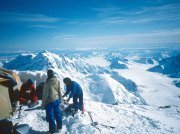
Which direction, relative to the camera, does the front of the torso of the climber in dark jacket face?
to the viewer's left

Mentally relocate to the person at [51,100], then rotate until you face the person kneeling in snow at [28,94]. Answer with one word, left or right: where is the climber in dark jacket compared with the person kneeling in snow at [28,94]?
right

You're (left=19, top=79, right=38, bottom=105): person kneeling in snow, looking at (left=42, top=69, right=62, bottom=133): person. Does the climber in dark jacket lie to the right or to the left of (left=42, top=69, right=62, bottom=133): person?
left

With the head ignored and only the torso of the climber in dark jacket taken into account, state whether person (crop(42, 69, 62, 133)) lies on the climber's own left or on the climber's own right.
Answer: on the climber's own left

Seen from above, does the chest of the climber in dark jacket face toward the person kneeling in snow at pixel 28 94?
yes
